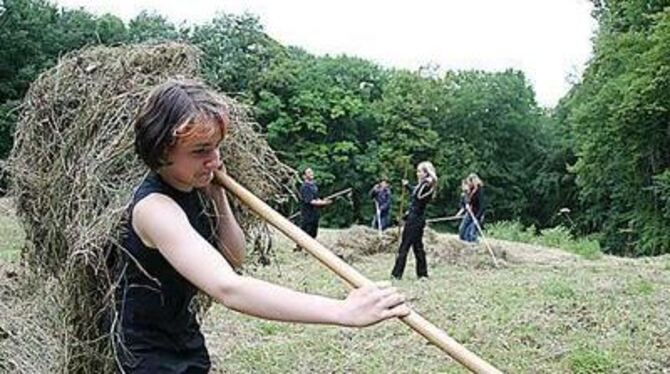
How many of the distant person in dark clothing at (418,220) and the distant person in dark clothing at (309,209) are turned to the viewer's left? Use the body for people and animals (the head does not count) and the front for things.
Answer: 1

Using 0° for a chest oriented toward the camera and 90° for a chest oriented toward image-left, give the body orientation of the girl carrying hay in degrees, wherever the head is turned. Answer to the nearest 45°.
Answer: approximately 270°

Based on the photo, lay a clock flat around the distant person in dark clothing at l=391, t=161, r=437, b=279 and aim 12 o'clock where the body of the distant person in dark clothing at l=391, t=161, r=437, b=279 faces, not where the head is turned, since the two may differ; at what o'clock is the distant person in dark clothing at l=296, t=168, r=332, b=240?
the distant person in dark clothing at l=296, t=168, r=332, b=240 is roughly at 2 o'clock from the distant person in dark clothing at l=391, t=161, r=437, b=279.

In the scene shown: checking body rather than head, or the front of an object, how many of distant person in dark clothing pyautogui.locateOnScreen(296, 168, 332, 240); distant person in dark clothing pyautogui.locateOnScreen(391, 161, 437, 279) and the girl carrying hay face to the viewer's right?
2

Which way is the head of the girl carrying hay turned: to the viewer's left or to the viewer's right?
to the viewer's right

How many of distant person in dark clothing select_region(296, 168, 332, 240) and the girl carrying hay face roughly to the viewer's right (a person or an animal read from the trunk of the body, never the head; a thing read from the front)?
2

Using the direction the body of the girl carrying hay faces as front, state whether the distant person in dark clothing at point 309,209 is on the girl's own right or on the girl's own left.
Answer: on the girl's own left

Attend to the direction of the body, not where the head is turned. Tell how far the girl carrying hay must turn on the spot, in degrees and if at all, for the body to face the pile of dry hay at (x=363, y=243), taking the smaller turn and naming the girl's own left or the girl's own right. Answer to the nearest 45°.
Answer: approximately 90° to the girl's own left

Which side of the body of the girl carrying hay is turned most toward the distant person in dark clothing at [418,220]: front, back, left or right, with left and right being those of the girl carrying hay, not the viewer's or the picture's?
left

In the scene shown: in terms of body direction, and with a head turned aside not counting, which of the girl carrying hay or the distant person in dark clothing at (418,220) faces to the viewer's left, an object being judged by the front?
the distant person in dark clothing

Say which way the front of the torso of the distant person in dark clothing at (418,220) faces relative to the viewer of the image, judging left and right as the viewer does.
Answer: facing to the left of the viewer

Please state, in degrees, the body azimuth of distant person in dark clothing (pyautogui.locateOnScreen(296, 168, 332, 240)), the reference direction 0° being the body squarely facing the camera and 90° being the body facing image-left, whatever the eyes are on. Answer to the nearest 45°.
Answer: approximately 270°
